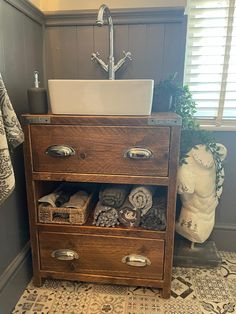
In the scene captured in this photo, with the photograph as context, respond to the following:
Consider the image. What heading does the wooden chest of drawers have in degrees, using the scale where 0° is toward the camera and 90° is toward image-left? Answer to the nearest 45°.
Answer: approximately 0°

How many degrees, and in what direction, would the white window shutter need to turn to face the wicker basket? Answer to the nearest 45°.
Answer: approximately 45° to its right
